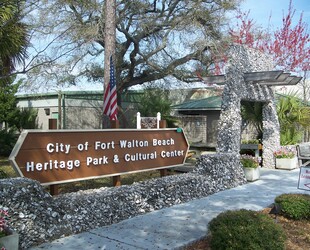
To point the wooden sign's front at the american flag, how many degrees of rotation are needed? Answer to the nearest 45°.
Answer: approximately 135° to its left

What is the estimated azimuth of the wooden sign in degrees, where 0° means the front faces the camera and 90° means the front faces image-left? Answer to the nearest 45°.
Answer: approximately 315°

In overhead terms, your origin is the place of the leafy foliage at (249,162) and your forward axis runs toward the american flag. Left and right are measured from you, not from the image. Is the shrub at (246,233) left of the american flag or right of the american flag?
left

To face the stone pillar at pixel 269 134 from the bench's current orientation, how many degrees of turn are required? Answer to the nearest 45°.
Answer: approximately 45° to its right

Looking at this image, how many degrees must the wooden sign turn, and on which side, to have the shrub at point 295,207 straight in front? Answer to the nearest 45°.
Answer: approximately 45° to its left

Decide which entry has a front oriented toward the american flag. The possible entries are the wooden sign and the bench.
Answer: the bench

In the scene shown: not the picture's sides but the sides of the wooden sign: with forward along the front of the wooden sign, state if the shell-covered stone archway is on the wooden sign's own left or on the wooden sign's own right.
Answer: on the wooden sign's own left

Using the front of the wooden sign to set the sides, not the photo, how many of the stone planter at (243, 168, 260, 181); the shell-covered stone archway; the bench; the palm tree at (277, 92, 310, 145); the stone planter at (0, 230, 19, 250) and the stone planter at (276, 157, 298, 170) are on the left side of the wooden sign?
5

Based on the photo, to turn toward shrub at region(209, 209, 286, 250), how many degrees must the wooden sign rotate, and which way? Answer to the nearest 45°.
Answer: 0° — it already faces it

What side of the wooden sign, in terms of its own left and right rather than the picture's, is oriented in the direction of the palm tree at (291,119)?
left

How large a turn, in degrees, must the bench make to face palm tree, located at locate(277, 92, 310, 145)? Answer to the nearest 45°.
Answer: approximately 135° to its right
